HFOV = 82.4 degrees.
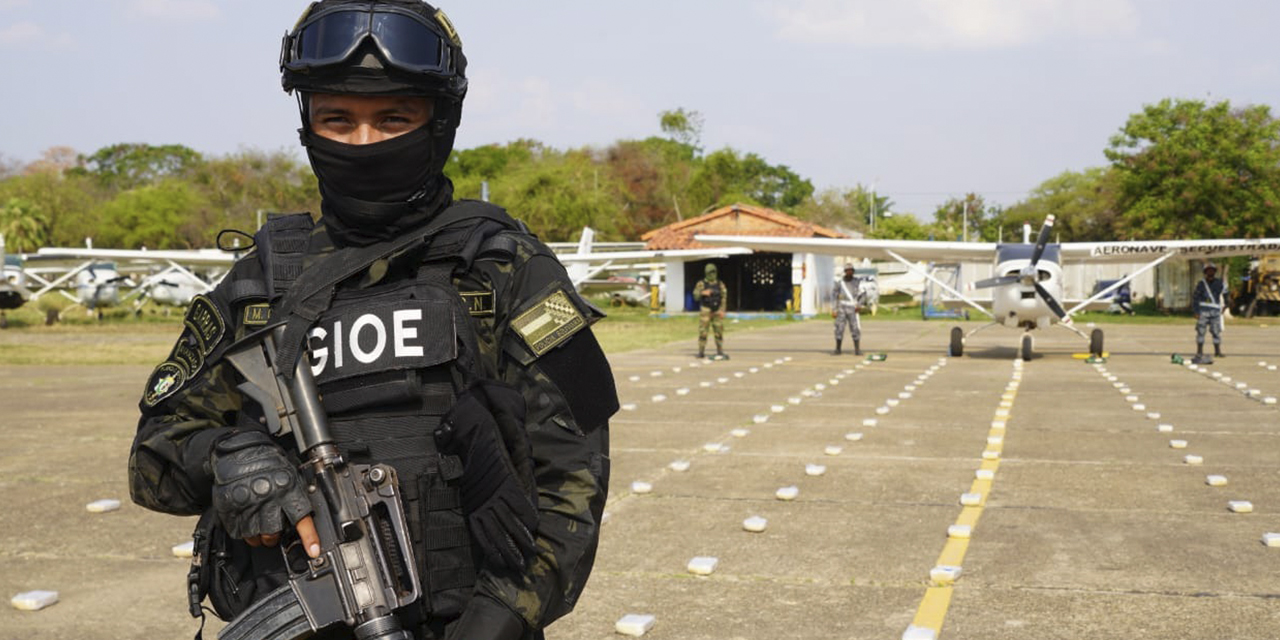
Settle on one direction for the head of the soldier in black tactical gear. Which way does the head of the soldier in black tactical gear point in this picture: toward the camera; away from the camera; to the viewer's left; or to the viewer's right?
toward the camera

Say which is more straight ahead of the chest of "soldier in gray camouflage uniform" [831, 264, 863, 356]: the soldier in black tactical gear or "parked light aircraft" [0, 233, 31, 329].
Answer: the soldier in black tactical gear

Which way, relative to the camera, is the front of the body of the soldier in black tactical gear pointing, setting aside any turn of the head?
toward the camera

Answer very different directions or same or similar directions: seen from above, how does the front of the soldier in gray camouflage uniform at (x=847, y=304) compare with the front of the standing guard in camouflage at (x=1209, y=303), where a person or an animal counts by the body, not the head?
same or similar directions

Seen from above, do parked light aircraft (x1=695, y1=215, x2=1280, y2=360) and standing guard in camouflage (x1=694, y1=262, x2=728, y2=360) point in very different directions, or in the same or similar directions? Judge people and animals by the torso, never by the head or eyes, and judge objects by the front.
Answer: same or similar directions

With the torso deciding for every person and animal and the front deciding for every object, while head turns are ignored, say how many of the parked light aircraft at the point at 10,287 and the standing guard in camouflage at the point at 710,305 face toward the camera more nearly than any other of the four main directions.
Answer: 2

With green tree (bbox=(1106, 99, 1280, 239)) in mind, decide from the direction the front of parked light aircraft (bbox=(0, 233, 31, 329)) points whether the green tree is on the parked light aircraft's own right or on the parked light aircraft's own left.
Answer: on the parked light aircraft's own left

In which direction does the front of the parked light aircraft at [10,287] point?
toward the camera

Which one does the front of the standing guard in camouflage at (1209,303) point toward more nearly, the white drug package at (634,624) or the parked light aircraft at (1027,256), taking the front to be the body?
the white drug package

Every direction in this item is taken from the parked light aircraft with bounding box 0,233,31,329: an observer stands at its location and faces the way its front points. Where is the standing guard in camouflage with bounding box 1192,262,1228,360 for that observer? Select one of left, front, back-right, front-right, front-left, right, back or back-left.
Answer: front-left

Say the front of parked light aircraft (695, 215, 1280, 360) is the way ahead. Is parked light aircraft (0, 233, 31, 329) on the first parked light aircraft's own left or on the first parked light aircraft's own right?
on the first parked light aircraft's own right

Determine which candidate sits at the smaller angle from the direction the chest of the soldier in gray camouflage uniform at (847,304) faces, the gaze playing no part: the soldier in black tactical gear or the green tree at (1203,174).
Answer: the soldier in black tactical gear

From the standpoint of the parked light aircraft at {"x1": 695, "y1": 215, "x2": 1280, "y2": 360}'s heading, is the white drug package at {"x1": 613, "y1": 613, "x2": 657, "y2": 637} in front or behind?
in front

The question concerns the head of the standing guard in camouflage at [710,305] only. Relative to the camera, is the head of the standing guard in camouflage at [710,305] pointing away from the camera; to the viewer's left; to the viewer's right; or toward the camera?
toward the camera
